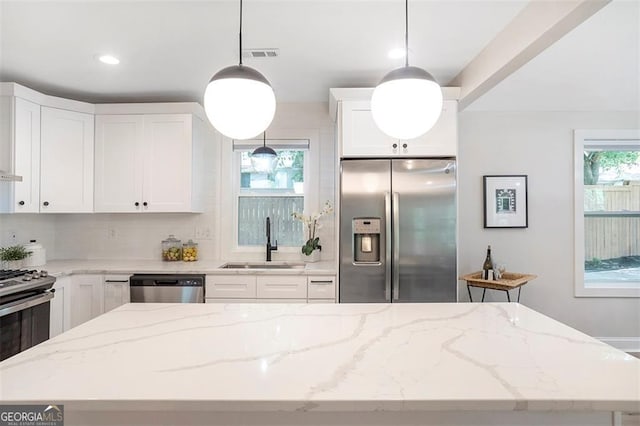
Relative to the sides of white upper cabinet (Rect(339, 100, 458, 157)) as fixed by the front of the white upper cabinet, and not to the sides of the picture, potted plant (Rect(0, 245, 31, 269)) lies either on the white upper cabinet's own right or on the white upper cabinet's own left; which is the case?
on the white upper cabinet's own right

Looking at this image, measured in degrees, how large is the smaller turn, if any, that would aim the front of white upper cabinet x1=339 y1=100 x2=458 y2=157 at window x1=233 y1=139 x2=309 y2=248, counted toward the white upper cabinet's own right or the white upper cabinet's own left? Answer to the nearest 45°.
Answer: approximately 135° to the white upper cabinet's own right

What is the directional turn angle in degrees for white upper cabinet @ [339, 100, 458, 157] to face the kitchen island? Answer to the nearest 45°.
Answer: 0° — it already faces it

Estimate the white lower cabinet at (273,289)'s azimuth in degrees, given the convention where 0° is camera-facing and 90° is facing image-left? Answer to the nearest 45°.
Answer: approximately 0°

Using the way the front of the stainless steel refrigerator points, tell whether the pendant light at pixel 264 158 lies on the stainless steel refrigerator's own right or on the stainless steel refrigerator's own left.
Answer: on the stainless steel refrigerator's own right

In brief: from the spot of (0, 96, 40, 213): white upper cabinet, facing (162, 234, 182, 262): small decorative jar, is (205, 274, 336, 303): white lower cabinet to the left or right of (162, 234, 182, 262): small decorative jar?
right
